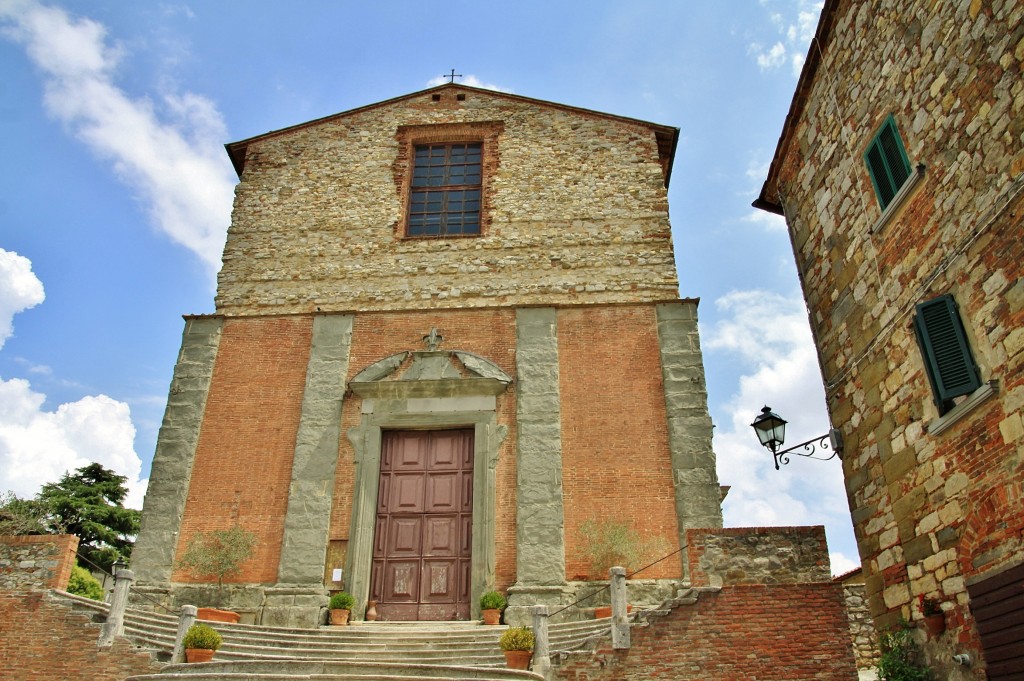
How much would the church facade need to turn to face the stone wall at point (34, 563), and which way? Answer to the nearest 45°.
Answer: approximately 90° to its right

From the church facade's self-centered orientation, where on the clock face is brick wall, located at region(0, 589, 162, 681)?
The brick wall is roughly at 2 o'clock from the church facade.

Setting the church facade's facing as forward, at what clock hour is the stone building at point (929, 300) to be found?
The stone building is roughly at 11 o'clock from the church facade.

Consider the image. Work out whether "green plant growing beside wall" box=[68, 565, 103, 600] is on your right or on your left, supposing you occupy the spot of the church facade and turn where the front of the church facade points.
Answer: on your right

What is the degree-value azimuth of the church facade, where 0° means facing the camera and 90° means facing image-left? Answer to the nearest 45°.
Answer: approximately 0°
